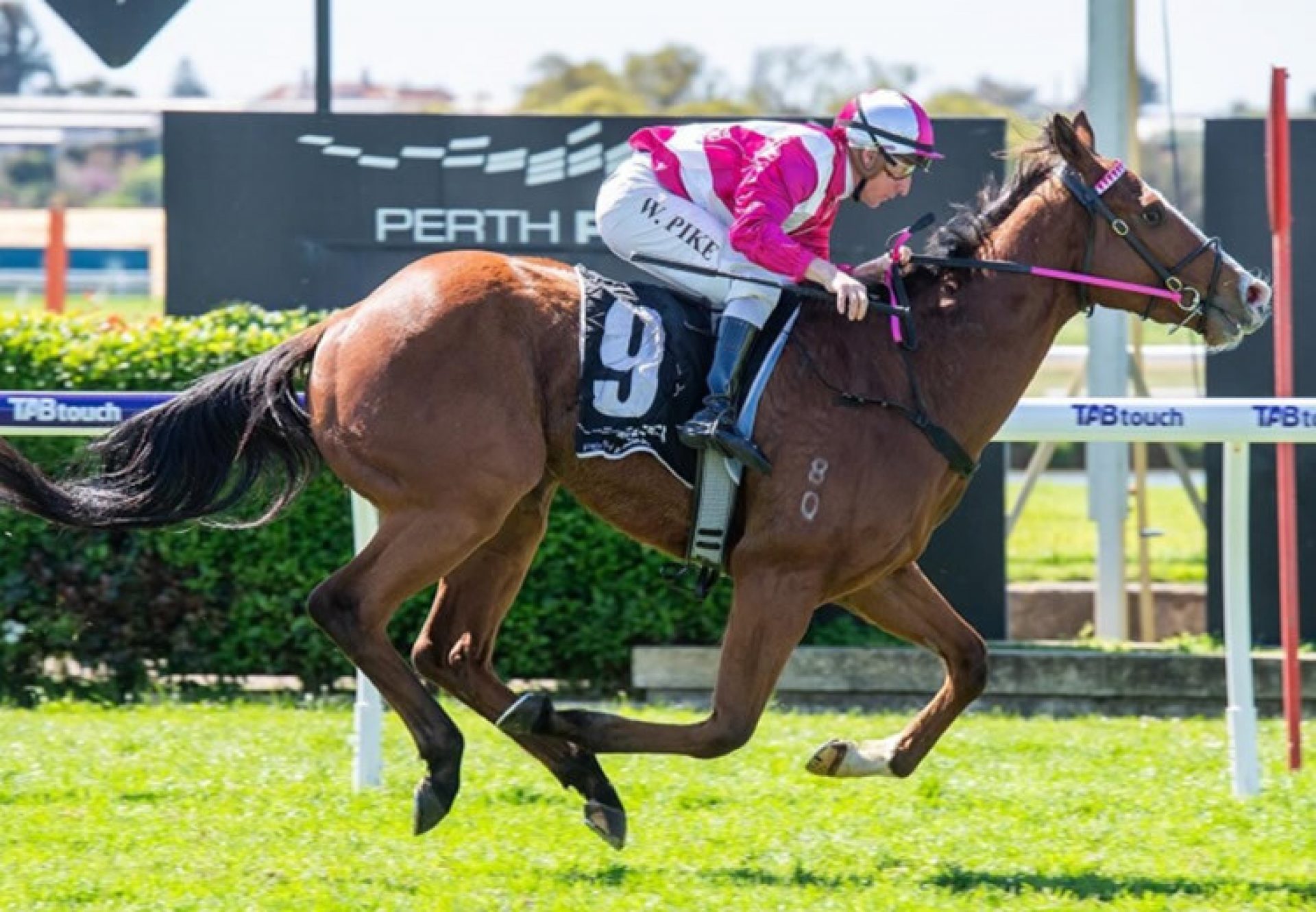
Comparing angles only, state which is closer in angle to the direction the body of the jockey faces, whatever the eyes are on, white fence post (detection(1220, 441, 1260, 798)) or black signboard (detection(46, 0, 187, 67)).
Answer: the white fence post

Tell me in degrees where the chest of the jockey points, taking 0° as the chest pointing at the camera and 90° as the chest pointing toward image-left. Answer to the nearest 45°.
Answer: approximately 270°

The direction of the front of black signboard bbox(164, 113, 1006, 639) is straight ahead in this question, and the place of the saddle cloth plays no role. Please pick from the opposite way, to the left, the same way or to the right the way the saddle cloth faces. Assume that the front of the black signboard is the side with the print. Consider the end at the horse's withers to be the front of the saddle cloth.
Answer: to the left

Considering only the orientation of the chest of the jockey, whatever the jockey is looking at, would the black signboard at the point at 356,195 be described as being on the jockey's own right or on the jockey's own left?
on the jockey's own left

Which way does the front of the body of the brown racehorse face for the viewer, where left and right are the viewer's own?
facing to the right of the viewer

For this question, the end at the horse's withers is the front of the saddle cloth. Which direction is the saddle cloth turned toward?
to the viewer's right

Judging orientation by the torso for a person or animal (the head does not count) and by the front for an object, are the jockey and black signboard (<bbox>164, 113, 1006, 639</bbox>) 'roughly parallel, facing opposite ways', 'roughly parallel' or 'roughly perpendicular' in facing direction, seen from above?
roughly perpendicular

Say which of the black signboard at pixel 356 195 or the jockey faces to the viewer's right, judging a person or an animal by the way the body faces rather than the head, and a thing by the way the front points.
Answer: the jockey

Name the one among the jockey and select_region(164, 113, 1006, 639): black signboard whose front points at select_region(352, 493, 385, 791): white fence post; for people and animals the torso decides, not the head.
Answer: the black signboard

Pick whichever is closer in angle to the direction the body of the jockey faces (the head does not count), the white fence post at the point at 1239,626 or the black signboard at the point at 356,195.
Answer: the white fence post

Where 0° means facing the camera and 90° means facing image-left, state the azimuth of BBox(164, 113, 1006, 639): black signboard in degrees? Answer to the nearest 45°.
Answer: approximately 0°

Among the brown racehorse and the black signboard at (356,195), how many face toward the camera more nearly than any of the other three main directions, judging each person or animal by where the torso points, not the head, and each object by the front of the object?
1
